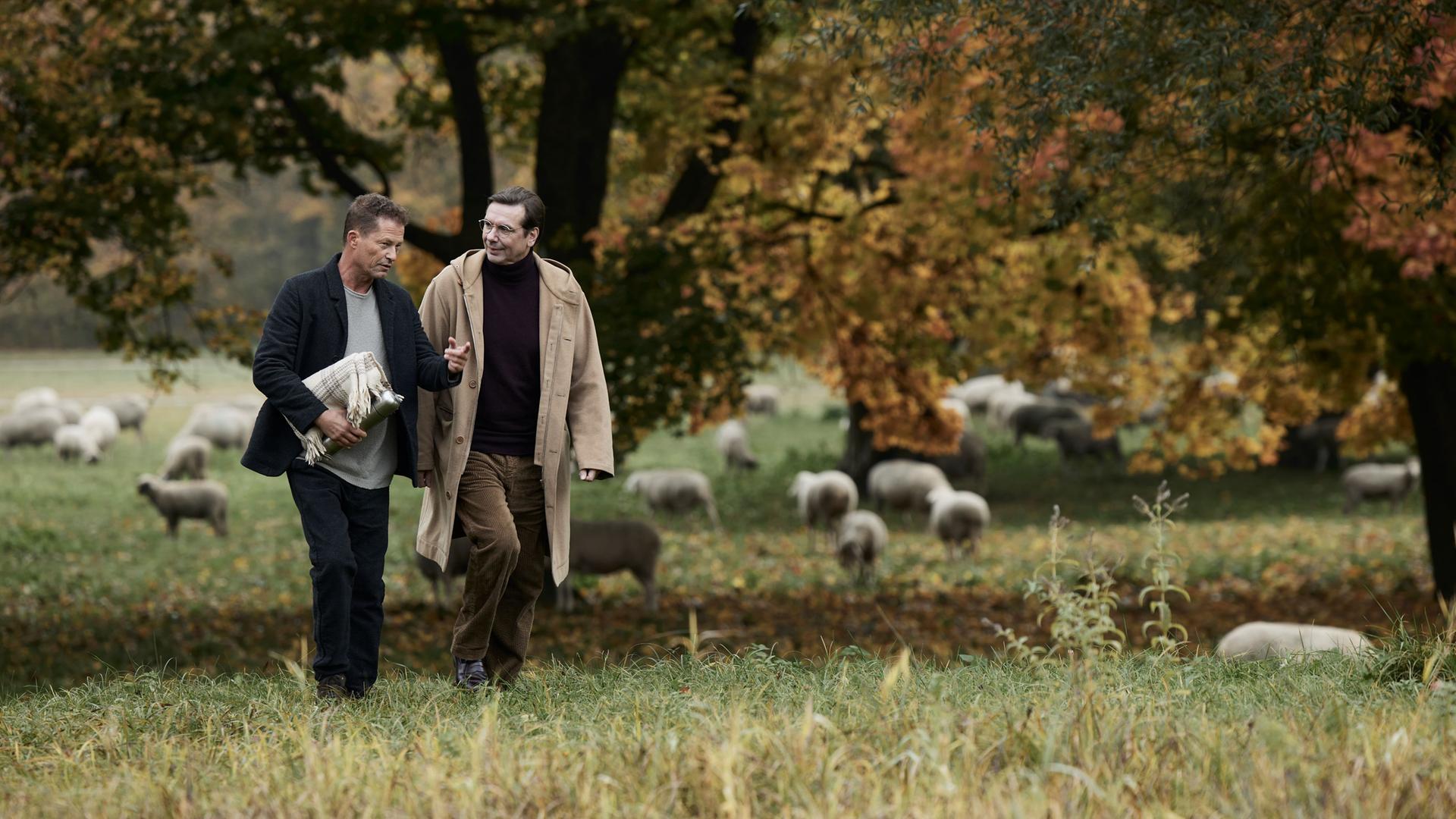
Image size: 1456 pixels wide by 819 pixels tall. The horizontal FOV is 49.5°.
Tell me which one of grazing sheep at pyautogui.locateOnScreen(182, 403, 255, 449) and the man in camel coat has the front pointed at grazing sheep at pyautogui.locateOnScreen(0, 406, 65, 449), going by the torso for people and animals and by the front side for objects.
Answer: grazing sheep at pyautogui.locateOnScreen(182, 403, 255, 449)

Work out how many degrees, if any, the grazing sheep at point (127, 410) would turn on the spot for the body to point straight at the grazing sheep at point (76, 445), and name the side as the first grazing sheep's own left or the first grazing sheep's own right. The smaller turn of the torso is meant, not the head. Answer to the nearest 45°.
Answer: approximately 90° to the first grazing sheep's own left

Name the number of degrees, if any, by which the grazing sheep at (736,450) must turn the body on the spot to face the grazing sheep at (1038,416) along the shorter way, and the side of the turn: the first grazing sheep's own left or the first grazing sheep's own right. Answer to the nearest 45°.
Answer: approximately 45° to the first grazing sheep's own left

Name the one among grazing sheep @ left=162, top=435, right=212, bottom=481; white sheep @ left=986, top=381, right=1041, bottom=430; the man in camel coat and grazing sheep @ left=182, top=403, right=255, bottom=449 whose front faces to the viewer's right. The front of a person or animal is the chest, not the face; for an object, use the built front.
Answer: the white sheep

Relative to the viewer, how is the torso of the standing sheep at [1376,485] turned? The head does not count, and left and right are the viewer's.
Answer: facing to the right of the viewer

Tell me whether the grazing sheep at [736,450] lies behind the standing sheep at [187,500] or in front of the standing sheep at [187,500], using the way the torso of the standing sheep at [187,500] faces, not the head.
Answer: behind

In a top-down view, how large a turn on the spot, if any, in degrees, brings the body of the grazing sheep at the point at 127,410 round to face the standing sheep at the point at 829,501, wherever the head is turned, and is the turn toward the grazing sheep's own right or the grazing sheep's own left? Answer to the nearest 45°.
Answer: approximately 135° to the grazing sheep's own left

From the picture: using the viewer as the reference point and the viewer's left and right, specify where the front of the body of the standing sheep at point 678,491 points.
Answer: facing to the left of the viewer

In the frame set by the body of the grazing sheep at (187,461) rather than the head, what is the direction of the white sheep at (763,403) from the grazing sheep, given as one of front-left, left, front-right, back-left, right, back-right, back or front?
back
